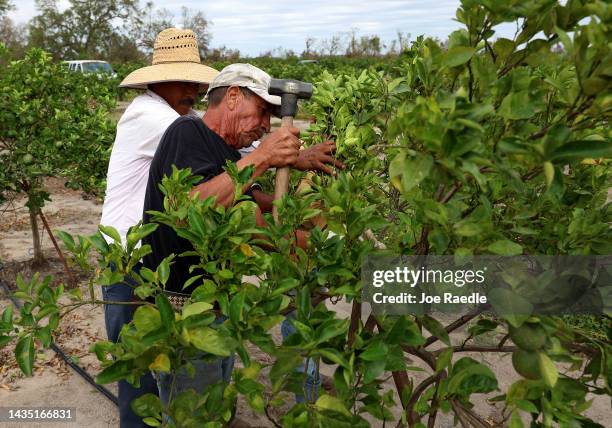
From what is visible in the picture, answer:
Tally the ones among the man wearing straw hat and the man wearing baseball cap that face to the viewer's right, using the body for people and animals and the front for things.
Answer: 2

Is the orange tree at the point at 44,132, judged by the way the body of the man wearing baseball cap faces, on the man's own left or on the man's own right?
on the man's own left

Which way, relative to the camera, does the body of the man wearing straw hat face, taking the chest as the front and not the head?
to the viewer's right

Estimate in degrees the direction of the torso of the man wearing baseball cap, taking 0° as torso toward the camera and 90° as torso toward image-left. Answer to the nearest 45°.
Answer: approximately 270°
